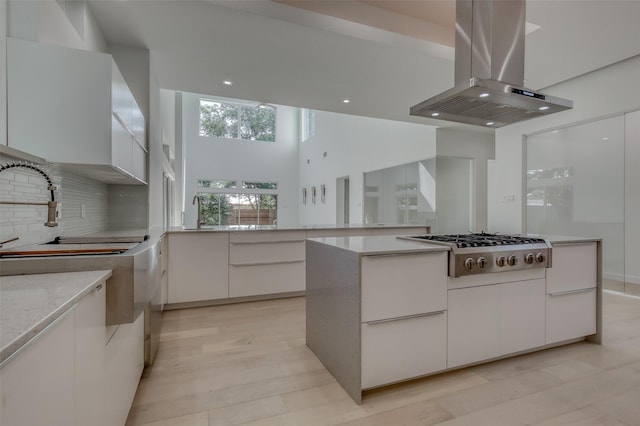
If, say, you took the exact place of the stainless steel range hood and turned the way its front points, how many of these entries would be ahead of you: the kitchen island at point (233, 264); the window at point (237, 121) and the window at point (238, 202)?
0

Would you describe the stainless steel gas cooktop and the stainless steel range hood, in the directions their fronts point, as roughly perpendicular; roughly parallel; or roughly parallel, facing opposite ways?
roughly parallel

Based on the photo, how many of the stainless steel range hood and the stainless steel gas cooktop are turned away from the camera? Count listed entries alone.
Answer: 0

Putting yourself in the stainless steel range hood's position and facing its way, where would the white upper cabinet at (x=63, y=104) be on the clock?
The white upper cabinet is roughly at 3 o'clock from the stainless steel range hood.

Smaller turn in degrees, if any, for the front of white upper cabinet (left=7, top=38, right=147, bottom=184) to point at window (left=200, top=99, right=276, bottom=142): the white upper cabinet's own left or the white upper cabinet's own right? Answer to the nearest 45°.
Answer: approximately 45° to the white upper cabinet's own left

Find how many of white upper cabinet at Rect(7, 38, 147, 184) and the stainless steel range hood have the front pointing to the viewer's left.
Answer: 0

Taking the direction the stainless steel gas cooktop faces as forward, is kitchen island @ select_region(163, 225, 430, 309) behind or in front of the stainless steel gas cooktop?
behind

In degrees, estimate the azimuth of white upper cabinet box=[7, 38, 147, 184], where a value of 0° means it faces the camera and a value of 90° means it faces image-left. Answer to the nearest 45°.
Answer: approximately 270°

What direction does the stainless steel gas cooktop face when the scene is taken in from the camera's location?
facing the viewer and to the right of the viewer

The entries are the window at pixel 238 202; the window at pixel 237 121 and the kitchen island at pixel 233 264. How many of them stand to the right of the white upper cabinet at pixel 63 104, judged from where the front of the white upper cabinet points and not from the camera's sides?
0

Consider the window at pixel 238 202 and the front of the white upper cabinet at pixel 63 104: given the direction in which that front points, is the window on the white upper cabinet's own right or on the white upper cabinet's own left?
on the white upper cabinet's own left
